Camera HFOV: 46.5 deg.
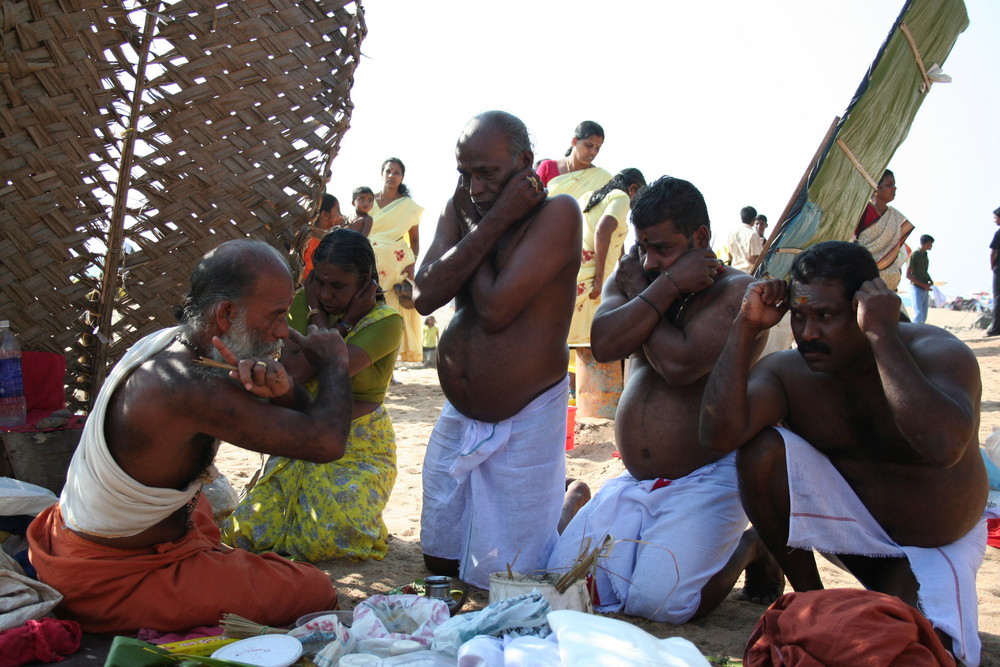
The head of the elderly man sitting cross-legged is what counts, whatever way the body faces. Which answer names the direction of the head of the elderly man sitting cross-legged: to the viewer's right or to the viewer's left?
to the viewer's right

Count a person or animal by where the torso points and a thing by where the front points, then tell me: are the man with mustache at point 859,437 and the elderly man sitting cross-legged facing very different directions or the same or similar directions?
very different directions

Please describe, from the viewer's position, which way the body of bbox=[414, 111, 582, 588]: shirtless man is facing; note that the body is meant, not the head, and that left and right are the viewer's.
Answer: facing the viewer and to the left of the viewer

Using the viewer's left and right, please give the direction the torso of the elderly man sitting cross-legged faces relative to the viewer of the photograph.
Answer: facing to the right of the viewer

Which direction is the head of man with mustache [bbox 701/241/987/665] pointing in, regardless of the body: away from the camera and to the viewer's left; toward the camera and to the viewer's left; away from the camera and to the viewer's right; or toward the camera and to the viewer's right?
toward the camera and to the viewer's left

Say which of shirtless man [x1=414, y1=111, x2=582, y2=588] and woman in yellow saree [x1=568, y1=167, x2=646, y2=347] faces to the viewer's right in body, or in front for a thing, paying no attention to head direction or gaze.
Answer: the woman in yellow saree

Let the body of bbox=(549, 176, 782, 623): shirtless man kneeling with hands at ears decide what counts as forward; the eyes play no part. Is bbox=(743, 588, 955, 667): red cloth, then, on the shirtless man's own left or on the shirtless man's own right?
on the shirtless man's own left

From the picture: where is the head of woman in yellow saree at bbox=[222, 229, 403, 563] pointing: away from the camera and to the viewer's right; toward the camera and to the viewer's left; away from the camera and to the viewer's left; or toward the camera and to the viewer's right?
toward the camera and to the viewer's left

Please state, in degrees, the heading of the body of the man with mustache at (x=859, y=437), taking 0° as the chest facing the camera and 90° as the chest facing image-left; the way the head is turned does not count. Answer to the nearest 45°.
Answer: approximately 45°
